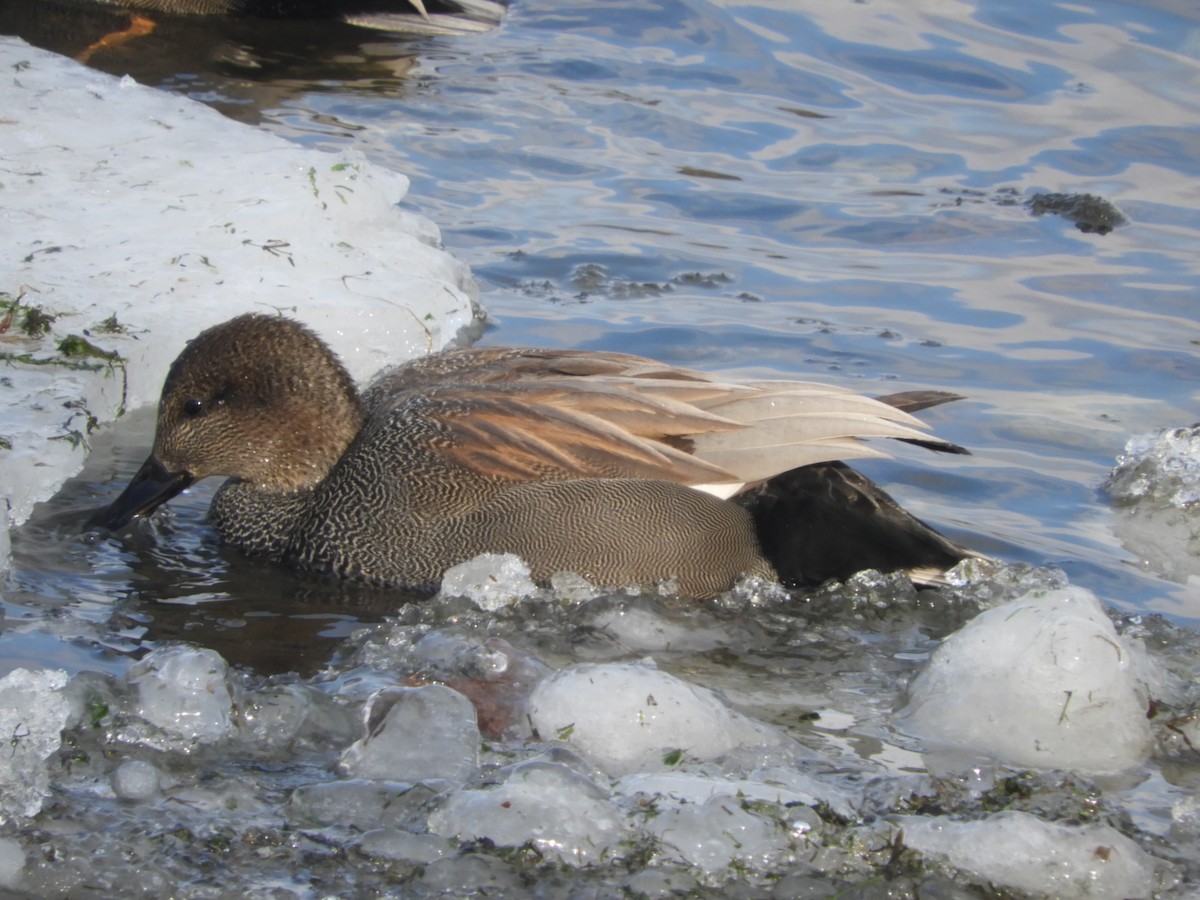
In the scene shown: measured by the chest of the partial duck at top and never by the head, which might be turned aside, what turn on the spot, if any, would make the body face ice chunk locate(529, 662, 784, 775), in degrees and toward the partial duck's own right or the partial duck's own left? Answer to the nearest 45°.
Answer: approximately 90° to the partial duck's own left

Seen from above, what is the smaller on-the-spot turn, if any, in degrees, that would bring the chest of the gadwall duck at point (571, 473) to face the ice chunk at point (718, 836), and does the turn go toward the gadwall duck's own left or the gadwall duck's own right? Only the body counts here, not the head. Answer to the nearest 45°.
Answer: approximately 90° to the gadwall duck's own left

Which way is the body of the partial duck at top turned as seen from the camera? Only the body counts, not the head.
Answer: to the viewer's left

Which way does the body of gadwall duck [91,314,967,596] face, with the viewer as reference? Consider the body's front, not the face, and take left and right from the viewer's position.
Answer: facing to the left of the viewer

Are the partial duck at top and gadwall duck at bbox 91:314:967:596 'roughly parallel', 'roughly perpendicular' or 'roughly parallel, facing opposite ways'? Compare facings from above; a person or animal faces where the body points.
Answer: roughly parallel

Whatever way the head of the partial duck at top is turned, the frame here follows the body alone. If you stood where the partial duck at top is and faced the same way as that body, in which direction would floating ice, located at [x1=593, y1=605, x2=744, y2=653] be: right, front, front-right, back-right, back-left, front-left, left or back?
left

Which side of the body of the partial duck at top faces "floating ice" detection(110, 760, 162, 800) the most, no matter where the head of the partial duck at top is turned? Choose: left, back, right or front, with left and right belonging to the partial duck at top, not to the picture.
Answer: left

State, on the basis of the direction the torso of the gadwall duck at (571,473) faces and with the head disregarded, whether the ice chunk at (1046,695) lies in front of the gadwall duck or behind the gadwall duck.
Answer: behind

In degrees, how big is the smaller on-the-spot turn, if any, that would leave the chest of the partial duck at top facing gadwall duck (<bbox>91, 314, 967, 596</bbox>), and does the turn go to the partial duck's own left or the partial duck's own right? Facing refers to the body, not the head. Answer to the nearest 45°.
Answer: approximately 90° to the partial duck's own left

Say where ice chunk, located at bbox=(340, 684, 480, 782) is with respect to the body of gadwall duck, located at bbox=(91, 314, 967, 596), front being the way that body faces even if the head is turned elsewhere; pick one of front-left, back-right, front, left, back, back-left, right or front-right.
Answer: left

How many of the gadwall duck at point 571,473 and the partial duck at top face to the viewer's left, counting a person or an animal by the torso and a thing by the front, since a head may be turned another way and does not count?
2

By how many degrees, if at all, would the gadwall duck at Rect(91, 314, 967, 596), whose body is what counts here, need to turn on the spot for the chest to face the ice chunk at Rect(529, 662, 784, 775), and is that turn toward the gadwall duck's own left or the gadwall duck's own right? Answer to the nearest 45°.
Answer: approximately 90° to the gadwall duck's own left

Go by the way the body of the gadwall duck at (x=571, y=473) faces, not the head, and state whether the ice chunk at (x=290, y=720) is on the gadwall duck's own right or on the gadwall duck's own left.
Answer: on the gadwall duck's own left
